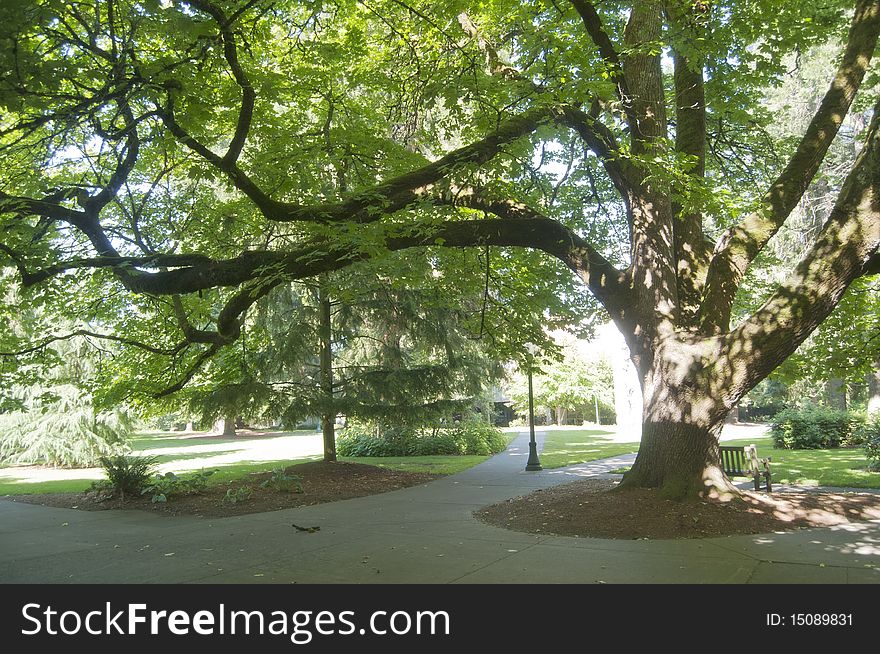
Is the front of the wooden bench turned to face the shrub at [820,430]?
no

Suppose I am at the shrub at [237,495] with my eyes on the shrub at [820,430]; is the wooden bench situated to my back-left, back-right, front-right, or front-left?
front-right

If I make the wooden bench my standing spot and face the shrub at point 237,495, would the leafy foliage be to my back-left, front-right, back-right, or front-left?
front-right

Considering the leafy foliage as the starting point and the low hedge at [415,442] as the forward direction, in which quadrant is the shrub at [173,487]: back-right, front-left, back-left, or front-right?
front-right

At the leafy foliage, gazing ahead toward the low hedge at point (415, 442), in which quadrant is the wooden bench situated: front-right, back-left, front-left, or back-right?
front-right

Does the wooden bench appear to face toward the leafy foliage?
no

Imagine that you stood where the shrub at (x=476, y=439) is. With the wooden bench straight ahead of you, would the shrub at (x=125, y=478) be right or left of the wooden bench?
right

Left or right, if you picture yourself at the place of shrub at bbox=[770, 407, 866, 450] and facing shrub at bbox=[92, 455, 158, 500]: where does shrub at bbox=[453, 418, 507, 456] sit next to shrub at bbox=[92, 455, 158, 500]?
right

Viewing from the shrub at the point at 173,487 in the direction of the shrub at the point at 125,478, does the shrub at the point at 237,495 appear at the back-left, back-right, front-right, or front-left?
back-left

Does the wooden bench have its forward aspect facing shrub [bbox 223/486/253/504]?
no
